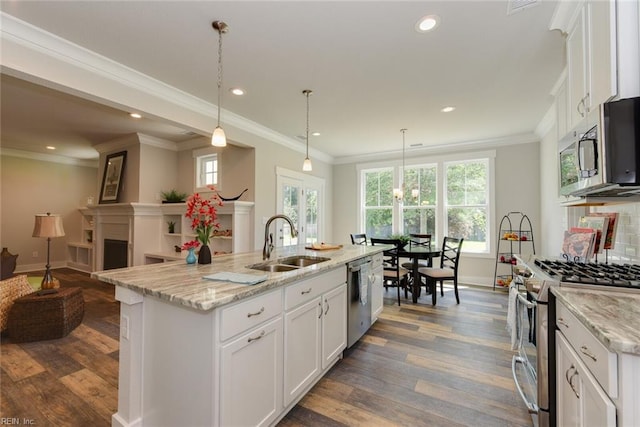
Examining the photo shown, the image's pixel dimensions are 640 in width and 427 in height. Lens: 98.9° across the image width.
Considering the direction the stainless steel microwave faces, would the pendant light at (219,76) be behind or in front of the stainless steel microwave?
in front

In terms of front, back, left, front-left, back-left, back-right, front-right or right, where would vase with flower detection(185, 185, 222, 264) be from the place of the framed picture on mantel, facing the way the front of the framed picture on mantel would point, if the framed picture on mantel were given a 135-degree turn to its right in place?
back

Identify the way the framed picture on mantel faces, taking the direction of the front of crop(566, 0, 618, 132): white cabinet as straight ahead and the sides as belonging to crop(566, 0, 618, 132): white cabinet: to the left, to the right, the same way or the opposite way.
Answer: to the left

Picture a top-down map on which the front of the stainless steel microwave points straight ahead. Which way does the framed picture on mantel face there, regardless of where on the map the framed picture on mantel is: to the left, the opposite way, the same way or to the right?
to the left

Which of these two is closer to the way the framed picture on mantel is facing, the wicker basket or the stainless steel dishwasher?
the wicker basket

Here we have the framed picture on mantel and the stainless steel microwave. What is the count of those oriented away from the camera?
0

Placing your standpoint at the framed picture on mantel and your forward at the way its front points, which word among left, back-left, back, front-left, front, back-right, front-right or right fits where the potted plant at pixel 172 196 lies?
left

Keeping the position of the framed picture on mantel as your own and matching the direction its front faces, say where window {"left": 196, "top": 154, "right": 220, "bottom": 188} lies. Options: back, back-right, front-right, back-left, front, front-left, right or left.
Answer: left

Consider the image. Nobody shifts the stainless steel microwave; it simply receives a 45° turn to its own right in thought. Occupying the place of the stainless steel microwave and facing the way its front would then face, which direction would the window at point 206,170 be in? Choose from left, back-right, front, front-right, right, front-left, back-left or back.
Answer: front

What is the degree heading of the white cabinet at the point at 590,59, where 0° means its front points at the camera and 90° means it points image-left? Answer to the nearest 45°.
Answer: approximately 45°
